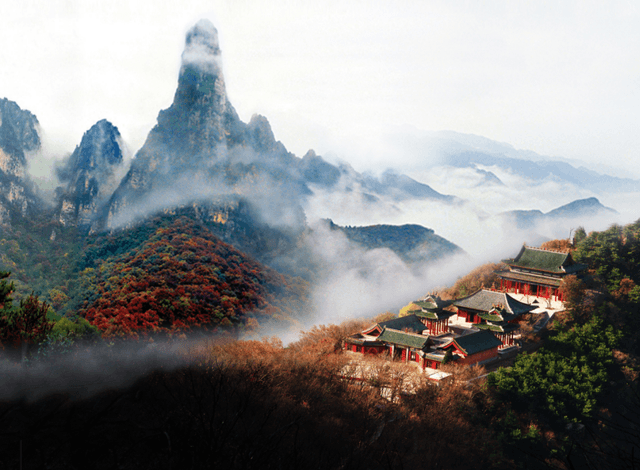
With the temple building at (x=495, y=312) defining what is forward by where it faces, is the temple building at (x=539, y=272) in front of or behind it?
behind

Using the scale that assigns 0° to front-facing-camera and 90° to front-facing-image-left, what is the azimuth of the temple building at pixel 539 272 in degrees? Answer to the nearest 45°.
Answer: approximately 45°

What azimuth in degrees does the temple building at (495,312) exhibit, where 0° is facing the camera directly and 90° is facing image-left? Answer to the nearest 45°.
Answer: approximately 45°

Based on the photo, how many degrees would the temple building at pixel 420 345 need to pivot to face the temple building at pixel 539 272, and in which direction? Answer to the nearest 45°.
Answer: approximately 180°

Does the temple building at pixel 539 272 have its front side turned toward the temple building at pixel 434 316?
yes

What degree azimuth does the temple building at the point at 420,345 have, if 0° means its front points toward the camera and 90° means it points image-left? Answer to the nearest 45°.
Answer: approximately 45°
